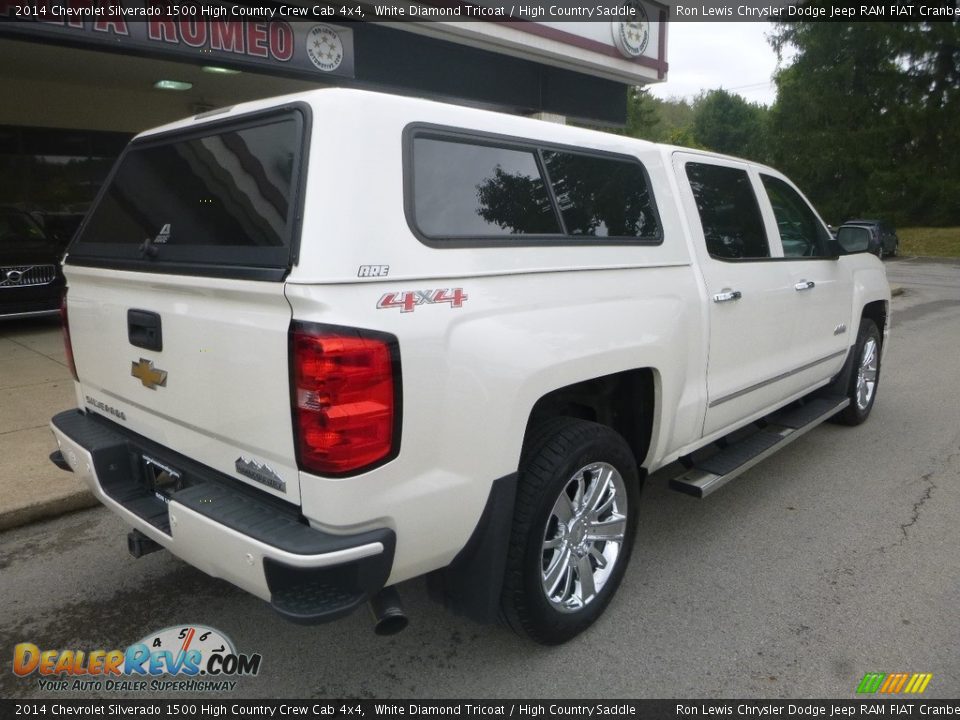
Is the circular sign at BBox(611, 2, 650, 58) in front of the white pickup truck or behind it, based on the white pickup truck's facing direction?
in front

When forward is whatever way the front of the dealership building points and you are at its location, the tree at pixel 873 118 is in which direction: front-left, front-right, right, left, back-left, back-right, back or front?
left

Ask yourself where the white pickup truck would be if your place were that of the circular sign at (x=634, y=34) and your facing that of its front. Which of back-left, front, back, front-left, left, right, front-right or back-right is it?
front-right

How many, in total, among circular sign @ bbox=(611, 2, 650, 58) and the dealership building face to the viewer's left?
0

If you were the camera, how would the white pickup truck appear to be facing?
facing away from the viewer and to the right of the viewer

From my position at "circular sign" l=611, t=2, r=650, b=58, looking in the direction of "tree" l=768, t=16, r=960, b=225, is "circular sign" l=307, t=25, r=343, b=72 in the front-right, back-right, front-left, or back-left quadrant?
back-left

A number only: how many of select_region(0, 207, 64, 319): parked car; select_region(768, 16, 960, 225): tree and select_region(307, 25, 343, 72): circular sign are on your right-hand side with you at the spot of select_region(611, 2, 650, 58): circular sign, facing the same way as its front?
2

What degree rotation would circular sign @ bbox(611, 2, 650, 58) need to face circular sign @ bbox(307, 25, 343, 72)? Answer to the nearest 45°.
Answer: approximately 90° to its right

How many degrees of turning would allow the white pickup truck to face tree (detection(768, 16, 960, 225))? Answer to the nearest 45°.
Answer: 0° — it already faces it

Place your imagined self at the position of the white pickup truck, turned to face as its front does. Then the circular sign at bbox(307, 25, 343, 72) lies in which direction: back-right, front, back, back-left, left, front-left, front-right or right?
front-left

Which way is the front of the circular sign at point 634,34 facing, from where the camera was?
facing the viewer and to the right of the viewer

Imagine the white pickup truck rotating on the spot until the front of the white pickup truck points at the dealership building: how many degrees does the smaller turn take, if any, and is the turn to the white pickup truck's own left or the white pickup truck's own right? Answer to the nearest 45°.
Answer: approximately 45° to the white pickup truck's own left

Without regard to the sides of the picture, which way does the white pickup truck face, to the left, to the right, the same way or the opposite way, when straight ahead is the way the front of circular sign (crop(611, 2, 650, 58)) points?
to the left

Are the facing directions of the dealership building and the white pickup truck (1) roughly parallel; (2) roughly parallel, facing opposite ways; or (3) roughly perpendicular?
roughly perpendicular
